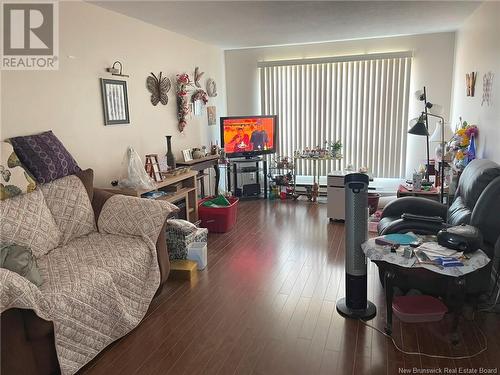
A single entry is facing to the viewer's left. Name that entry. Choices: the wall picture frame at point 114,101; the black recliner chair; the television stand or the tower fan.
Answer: the black recliner chair

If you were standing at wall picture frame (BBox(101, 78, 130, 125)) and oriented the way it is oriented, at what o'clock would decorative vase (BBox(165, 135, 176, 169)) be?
The decorative vase is roughly at 9 o'clock from the wall picture frame.

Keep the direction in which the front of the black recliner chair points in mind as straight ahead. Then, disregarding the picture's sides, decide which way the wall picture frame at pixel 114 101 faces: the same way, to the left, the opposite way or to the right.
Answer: the opposite way

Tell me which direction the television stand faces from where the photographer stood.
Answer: facing the viewer

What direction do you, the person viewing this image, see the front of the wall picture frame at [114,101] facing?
facing the viewer and to the right of the viewer

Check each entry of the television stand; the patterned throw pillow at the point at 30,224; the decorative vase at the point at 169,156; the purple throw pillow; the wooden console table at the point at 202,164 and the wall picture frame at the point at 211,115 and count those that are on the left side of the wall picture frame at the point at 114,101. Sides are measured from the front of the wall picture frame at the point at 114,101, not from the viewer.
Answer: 4

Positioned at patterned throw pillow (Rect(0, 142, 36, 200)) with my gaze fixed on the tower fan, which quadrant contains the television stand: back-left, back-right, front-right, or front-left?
front-left

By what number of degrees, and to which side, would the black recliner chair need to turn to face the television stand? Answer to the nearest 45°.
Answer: approximately 45° to its right

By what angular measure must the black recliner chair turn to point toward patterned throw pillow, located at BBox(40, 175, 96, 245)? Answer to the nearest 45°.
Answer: approximately 45° to its left

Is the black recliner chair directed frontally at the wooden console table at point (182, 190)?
yes

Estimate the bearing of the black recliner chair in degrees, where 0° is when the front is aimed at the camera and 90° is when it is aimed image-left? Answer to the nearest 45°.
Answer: approximately 90°
